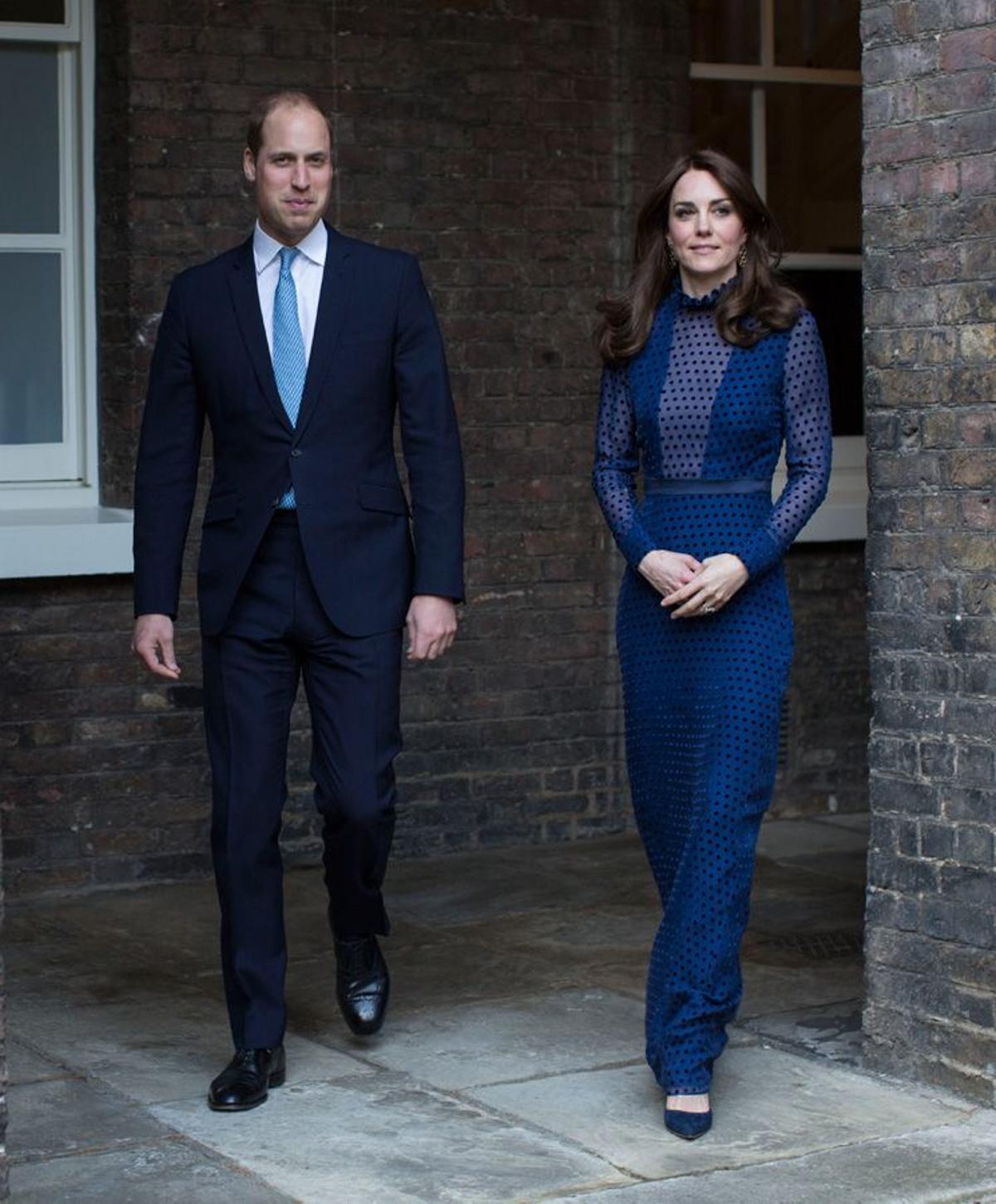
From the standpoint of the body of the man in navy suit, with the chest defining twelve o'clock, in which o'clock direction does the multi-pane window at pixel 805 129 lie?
The multi-pane window is roughly at 7 o'clock from the man in navy suit.

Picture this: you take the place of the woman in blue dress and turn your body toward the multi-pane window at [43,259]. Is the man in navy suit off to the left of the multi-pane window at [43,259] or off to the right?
left

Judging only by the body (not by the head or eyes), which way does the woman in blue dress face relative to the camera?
toward the camera

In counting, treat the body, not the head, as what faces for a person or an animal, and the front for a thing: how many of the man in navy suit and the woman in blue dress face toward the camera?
2

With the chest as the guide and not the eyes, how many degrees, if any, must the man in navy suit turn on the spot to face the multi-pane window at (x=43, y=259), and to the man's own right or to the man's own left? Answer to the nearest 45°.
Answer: approximately 180°

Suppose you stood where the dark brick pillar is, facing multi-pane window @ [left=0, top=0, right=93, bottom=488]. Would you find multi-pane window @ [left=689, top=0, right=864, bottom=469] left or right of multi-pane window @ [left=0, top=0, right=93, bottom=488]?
right

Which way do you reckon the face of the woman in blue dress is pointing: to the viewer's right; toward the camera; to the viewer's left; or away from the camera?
toward the camera

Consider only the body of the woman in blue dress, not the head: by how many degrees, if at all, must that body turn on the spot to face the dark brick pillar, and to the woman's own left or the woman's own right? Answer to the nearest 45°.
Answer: approximately 135° to the woman's own left

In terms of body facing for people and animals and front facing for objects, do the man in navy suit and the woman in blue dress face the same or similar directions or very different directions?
same or similar directions

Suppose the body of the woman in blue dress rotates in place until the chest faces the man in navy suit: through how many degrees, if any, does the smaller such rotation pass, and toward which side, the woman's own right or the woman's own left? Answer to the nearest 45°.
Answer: approximately 90° to the woman's own right

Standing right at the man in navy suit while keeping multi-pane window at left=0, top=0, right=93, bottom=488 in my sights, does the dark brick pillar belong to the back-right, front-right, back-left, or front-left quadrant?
back-right

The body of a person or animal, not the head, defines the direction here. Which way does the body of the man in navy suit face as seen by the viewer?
toward the camera
